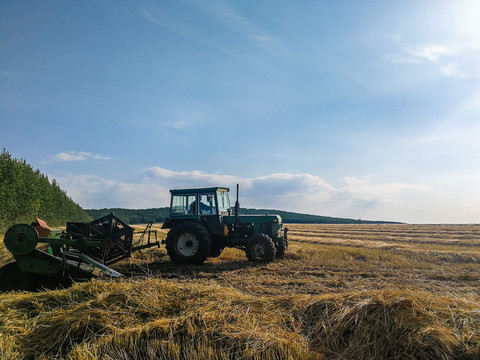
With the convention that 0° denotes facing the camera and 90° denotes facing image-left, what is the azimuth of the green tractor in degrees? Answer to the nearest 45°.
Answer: approximately 270°
